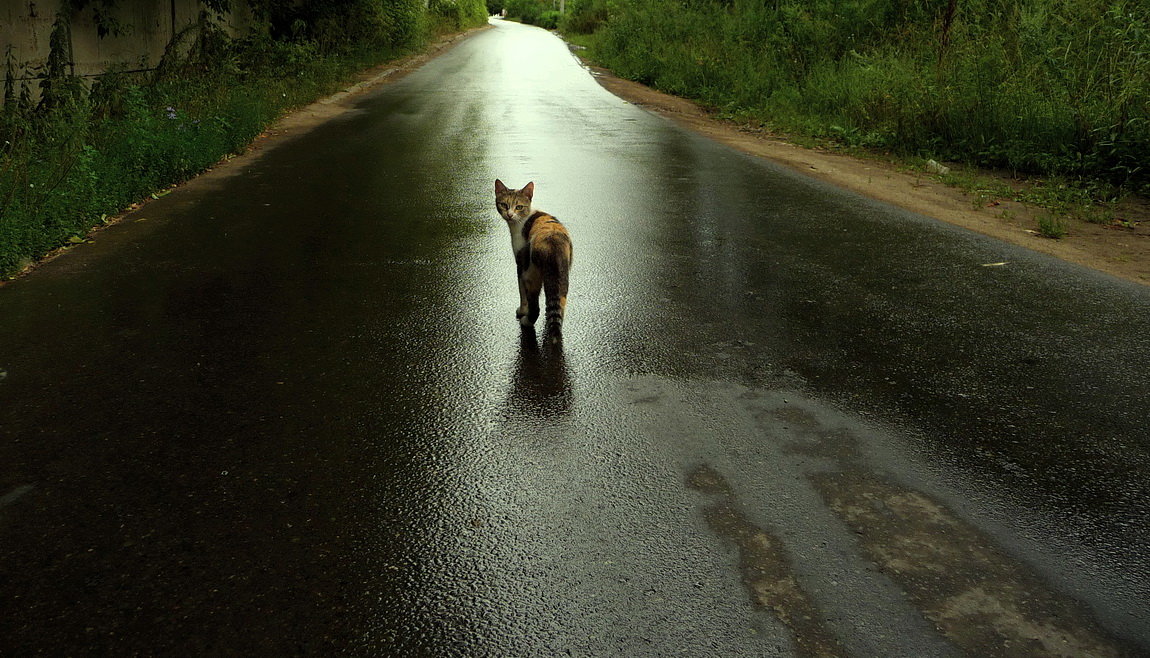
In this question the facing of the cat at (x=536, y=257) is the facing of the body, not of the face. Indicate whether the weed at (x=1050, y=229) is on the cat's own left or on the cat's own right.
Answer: on the cat's own right

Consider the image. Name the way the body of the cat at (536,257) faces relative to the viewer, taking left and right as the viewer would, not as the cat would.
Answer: facing away from the viewer and to the left of the viewer
